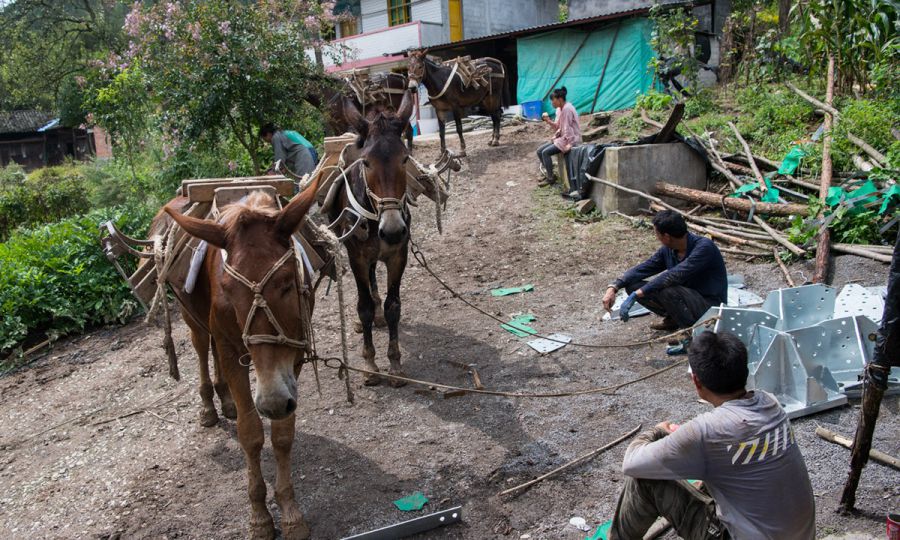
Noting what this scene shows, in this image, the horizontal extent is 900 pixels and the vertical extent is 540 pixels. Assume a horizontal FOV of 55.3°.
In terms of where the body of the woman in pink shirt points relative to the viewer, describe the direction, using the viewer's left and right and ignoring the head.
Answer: facing to the left of the viewer

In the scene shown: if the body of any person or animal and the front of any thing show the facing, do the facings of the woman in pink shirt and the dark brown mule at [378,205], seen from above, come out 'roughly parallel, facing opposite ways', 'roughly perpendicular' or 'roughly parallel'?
roughly perpendicular

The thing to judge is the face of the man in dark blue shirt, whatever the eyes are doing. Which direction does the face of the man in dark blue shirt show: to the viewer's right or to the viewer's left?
to the viewer's left

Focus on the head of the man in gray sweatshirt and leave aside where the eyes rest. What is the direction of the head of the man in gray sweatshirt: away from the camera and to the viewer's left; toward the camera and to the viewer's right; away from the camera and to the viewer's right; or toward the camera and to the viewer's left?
away from the camera and to the viewer's left

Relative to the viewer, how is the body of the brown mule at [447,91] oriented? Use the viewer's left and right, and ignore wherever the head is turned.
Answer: facing the viewer and to the left of the viewer

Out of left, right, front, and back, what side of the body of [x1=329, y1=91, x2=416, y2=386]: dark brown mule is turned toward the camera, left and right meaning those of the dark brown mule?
front

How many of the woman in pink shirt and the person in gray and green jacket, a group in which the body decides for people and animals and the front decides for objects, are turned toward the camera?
0

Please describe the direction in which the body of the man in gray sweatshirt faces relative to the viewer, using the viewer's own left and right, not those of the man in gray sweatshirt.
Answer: facing away from the viewer and to the left of the viewer

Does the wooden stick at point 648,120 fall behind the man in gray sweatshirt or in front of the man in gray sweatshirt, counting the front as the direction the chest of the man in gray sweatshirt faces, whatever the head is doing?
in front

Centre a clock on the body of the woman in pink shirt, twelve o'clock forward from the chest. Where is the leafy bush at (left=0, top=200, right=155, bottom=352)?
The leafy bush is roughly at 11 o'clock from the woman in pink shirt.

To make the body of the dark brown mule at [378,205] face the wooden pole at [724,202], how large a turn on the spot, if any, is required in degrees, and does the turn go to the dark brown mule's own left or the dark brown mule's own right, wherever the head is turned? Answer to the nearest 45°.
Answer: approximately 135° to the dark brown mule's own left

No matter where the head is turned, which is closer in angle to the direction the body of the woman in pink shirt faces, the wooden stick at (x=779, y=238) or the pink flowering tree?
the pink flowering tree

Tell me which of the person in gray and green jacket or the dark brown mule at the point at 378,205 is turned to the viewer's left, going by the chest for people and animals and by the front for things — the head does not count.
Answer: the person in gray and green jacket

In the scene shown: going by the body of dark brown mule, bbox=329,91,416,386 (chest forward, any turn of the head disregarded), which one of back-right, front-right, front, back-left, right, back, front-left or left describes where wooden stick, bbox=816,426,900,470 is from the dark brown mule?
front-left

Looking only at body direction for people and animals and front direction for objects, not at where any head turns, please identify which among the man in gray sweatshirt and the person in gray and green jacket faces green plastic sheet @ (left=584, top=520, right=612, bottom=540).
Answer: the man in gray sweatshirt

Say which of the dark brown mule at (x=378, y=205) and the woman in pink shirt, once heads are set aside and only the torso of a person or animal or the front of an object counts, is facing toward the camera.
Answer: the dark brown mule

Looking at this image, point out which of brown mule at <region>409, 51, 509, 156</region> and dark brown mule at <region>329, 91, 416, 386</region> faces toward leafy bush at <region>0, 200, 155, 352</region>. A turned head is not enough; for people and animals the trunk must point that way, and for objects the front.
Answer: the brown mule
